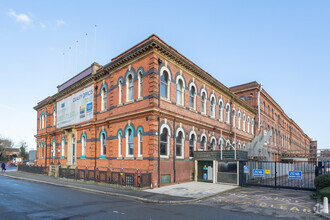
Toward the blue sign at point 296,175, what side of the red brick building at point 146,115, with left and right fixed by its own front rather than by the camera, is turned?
left

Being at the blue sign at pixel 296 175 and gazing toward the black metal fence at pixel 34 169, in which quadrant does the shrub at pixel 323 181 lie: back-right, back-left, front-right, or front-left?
back-left

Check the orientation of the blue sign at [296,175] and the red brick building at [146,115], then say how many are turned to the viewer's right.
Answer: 0

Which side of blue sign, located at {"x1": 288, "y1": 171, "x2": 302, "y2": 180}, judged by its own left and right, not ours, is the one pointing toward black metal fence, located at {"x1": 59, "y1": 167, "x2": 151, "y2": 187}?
right

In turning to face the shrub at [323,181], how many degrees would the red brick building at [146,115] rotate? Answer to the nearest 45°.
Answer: approximately 90° to its left
